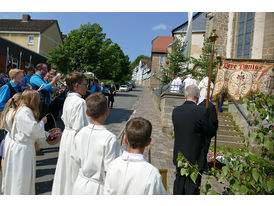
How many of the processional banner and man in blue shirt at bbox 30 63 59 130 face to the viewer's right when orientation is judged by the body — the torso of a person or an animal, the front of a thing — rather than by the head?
1

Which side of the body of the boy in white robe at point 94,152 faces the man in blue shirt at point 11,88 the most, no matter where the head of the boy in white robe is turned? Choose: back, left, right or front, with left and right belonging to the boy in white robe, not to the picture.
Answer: left

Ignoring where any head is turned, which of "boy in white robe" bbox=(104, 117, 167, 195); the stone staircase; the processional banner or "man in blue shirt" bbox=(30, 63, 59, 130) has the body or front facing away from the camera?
the boy in white robe

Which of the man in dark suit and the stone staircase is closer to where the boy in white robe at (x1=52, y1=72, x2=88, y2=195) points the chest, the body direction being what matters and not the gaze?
the stone staircase

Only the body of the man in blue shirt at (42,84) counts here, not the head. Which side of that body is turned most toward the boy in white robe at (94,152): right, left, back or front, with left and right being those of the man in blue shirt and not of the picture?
right

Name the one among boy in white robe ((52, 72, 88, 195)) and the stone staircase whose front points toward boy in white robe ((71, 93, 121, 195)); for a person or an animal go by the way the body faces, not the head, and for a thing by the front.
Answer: the stone staircase

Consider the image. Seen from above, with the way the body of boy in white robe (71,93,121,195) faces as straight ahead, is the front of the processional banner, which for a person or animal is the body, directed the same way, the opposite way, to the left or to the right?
the opposite way

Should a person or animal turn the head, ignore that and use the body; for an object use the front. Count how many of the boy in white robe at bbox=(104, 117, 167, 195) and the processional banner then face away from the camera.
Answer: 1

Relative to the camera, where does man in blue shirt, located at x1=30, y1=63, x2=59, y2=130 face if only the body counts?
to the viewer's right

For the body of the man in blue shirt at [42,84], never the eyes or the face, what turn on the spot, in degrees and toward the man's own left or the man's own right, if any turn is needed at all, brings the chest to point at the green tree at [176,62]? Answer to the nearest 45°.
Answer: approximately 45° to the man's own left

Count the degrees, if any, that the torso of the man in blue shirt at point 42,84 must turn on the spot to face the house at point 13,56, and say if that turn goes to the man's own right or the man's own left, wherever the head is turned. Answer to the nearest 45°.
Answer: approximately 90° to the man's own left

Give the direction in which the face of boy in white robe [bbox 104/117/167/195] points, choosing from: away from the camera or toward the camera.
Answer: away from the camera

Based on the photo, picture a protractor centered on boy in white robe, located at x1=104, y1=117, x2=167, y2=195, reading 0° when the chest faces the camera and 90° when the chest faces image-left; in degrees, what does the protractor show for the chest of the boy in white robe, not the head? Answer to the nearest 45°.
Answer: approximately 180°
